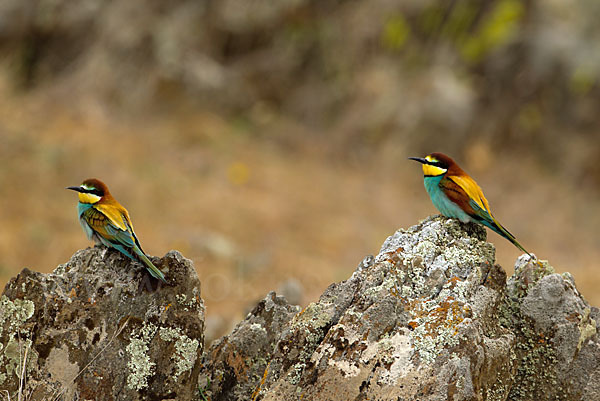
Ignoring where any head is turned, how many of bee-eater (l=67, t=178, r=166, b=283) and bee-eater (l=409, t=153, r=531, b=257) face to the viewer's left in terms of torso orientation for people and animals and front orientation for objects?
2

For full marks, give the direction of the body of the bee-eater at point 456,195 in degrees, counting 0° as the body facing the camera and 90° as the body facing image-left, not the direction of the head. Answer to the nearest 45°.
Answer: approximately 90°

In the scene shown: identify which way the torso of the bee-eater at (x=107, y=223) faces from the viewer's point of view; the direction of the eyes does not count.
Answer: to the viewer's left

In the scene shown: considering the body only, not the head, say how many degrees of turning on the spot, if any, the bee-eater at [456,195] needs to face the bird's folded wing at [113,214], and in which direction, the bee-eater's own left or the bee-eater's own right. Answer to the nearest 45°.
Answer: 0° — it already faces it

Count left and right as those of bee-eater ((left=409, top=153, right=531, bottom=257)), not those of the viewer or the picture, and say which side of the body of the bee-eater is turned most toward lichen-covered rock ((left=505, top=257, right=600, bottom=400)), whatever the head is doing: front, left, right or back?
back

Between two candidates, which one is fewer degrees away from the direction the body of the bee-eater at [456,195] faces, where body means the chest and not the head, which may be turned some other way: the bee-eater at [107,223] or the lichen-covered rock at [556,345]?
the bee-eater

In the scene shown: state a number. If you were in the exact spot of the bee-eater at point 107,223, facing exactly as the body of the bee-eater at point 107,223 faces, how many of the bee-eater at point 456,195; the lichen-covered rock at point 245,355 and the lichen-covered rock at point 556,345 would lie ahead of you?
0

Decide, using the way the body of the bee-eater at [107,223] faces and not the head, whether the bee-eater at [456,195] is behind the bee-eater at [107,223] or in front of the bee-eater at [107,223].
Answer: behind
